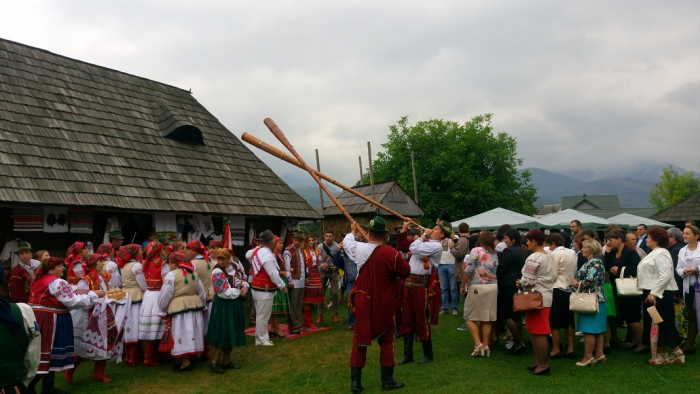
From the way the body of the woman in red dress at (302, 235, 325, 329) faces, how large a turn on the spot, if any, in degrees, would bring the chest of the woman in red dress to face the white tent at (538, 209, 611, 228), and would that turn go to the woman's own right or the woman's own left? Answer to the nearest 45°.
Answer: approximately 90° to the woman's own left

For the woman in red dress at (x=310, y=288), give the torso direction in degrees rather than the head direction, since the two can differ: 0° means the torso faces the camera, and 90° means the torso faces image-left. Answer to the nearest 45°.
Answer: approximately 315°

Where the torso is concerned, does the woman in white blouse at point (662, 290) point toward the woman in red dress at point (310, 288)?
yes

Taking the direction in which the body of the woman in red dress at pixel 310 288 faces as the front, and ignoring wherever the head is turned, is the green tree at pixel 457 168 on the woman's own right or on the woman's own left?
on the woman's own left

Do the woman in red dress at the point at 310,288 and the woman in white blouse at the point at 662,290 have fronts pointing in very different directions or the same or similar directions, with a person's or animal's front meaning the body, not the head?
very different directions

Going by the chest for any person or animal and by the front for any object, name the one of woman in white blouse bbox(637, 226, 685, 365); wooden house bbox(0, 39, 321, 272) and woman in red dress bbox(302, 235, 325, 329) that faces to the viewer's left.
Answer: the woman in white blouse

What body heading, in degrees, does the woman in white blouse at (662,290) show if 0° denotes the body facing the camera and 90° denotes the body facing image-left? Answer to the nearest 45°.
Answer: approximately 90°

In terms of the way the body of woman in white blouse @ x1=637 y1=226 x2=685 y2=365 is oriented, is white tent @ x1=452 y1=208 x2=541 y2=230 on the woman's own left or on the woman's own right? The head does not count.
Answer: on the woman's own right

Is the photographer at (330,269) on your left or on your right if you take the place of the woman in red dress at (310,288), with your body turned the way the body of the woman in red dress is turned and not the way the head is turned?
on your left
